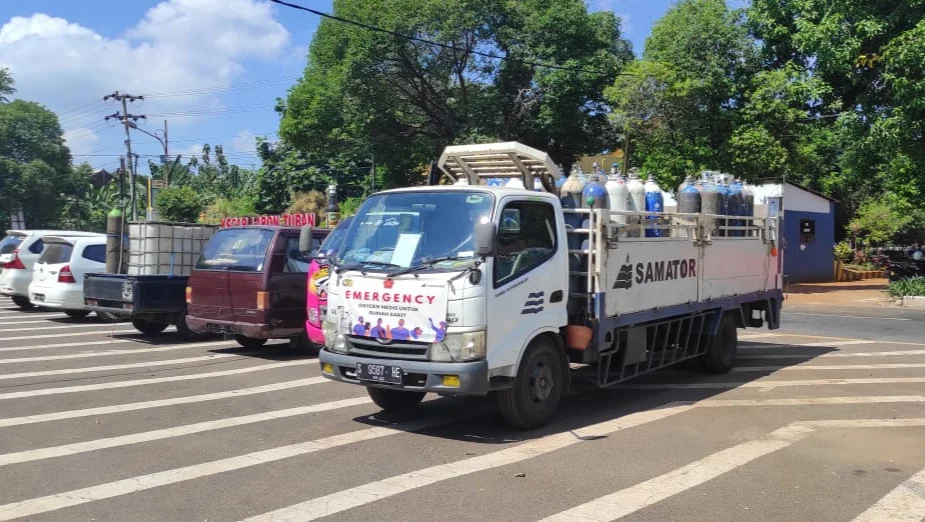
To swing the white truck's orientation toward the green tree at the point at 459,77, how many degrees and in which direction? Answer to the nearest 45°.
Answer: approximately 135° to its right

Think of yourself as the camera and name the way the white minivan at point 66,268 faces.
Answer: facing away from the viewer and to the right of the viewer

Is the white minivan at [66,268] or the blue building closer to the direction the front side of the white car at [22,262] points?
the blue building

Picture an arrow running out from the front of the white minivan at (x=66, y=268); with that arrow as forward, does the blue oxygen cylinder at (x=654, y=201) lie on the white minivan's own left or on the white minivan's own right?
on the white minivan's own right

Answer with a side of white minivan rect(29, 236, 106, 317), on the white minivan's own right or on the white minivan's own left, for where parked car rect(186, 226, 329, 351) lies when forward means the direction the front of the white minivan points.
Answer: on the white minivan's own right

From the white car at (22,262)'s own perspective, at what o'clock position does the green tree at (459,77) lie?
The green tree is roughly at 1 o'clock from the white car.

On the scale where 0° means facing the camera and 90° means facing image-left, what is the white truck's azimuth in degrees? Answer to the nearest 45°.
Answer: approximately 45°

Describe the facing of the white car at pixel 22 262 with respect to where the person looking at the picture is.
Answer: facing away from the viewer and to the right of the viewer

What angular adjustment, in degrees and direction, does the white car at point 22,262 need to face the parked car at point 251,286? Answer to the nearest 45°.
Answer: approximately 135° to its right

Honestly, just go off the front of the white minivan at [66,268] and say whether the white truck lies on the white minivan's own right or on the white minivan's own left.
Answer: on the white minivan's own right
